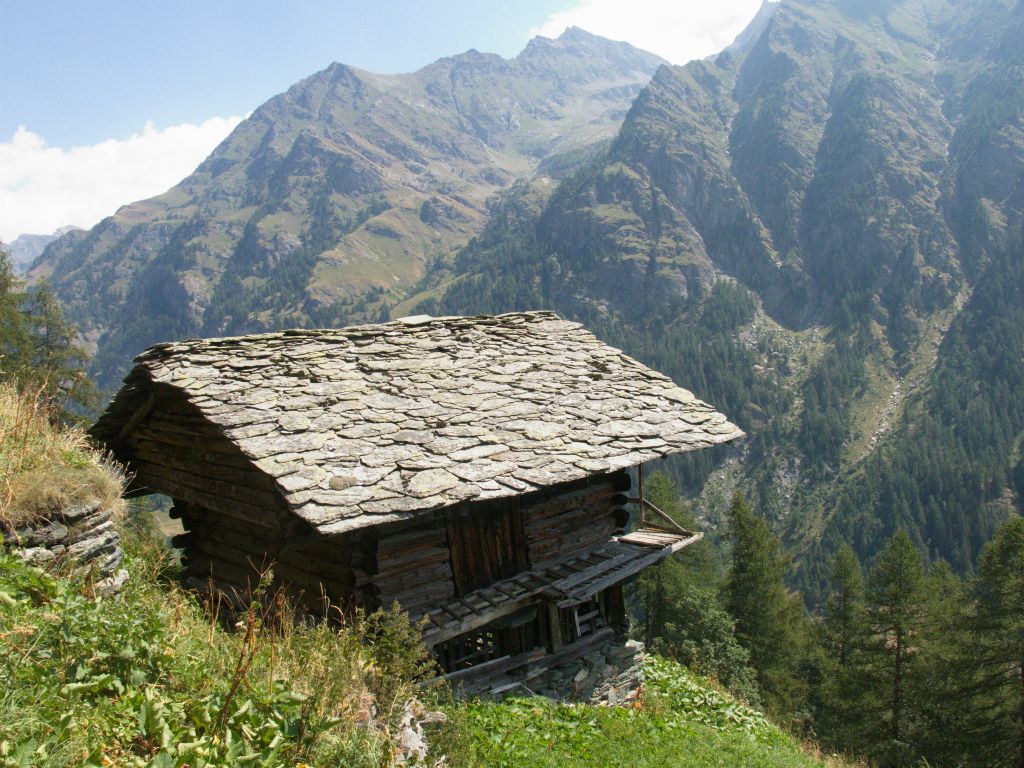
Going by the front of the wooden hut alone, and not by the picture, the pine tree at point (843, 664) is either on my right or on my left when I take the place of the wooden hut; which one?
on my left

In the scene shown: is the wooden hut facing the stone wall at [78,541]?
no

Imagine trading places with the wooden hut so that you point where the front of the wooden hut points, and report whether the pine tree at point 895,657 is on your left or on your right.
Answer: on your left

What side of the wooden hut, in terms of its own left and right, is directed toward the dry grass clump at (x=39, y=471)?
right

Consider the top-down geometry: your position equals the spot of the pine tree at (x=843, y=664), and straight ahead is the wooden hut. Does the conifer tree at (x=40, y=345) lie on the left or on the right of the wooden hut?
right

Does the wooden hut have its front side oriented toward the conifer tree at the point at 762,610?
no

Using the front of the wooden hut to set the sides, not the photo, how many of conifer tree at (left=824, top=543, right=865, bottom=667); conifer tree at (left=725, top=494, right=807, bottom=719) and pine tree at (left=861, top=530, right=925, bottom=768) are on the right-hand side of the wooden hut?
0

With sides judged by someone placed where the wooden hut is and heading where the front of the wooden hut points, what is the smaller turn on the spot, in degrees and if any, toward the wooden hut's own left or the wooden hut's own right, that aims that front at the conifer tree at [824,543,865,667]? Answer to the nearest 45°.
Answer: approximately 90° to the wooden hut's own left

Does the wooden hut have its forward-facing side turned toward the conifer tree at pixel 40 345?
no

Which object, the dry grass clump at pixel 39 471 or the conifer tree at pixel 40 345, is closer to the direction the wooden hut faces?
the dry grass clump

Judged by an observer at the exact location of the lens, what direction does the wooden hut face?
facing the viewer and to the right of the viewer

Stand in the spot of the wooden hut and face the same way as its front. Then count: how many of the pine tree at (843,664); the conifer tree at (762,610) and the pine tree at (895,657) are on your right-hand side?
0
